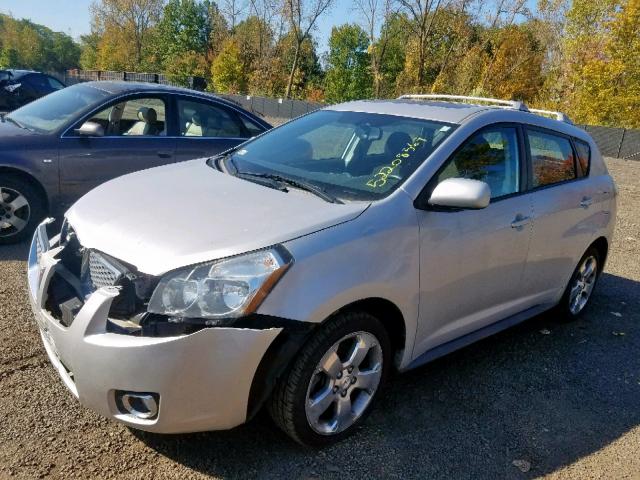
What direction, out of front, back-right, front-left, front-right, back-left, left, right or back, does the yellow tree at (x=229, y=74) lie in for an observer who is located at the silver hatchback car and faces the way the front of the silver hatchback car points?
back-right

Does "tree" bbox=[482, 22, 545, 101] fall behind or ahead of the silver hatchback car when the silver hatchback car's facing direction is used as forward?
behind

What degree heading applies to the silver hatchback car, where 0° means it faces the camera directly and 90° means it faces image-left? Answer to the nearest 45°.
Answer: approximately 45°

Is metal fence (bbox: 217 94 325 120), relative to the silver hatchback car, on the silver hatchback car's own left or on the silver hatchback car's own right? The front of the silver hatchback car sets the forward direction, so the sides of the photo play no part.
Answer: on the silver hatchback car's own right

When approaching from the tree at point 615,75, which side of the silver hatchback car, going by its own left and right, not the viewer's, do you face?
back

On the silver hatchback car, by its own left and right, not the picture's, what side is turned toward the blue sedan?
right
